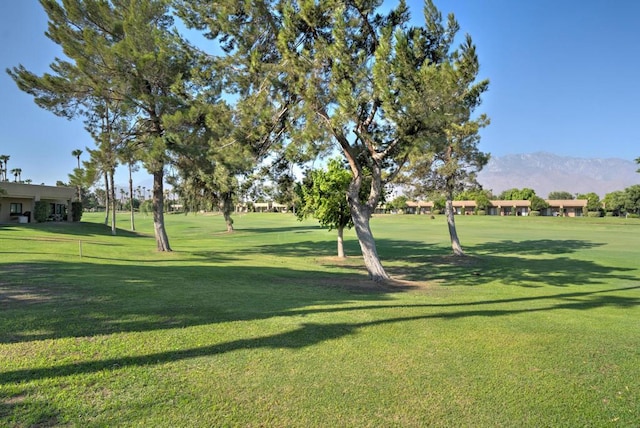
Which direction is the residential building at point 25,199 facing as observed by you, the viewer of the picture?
facing the viewer and to the right of the viewer

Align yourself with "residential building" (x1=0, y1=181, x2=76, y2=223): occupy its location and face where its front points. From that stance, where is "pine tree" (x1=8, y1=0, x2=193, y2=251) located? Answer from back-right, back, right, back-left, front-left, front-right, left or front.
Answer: front-right

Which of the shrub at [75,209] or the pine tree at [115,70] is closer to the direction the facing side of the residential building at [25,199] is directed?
the pine tree

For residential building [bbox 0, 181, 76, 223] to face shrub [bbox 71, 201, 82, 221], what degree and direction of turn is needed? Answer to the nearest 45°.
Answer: approximately 90° to its left

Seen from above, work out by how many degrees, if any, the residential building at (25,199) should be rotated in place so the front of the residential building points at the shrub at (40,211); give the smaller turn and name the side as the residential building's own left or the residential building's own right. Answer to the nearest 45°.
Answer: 0° — it already faces it
